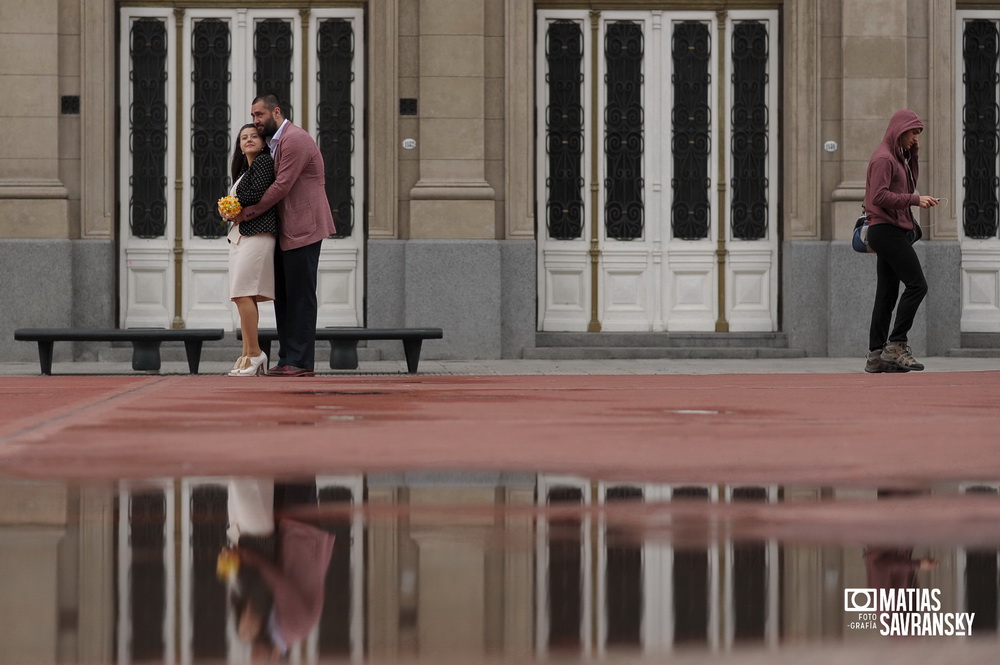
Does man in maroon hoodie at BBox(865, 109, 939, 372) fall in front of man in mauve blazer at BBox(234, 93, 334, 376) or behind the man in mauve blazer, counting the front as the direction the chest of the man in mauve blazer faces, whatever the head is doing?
behind

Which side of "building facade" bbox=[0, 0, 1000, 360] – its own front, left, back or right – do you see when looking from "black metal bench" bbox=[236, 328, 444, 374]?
front

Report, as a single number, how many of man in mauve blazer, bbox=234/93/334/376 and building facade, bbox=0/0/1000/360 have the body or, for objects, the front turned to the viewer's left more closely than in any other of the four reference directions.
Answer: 1

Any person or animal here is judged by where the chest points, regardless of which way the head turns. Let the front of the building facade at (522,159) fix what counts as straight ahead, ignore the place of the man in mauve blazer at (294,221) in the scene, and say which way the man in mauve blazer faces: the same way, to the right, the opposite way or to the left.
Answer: to the right

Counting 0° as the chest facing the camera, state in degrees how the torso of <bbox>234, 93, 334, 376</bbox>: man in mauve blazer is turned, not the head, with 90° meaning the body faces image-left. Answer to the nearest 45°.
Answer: approximately 90°

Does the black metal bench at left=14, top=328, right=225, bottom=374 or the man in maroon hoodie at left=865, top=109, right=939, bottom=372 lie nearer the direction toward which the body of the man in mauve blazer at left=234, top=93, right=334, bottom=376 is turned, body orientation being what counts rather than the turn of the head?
the black metal bench

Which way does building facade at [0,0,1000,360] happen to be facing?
toward the camera

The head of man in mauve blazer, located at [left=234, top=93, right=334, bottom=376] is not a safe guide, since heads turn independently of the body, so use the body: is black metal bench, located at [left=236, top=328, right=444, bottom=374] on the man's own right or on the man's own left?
on the man's own right

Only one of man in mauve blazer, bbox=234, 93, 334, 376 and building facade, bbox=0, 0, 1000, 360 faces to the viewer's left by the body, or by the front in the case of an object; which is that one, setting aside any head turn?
the man in mauve blazer

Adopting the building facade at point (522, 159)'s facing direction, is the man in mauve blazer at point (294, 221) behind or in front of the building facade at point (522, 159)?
in front

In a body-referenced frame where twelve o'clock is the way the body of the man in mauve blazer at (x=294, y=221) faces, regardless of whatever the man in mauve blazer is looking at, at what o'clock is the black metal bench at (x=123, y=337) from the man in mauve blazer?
The black metal bench is roughly at 12 o'clock from the man in mauve blazer.

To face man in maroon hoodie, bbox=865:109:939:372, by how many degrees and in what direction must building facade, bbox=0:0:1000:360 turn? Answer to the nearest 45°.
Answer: approximately 45° to its left

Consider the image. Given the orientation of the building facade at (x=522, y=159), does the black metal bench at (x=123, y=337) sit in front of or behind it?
in front

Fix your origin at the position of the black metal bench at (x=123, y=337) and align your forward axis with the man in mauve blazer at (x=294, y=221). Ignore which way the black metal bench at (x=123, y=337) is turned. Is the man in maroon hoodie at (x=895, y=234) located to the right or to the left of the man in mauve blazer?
left
